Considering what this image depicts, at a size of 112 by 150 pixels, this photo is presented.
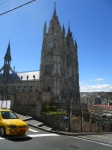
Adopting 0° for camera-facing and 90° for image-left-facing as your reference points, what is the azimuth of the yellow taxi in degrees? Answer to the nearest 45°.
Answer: approximately 315°
